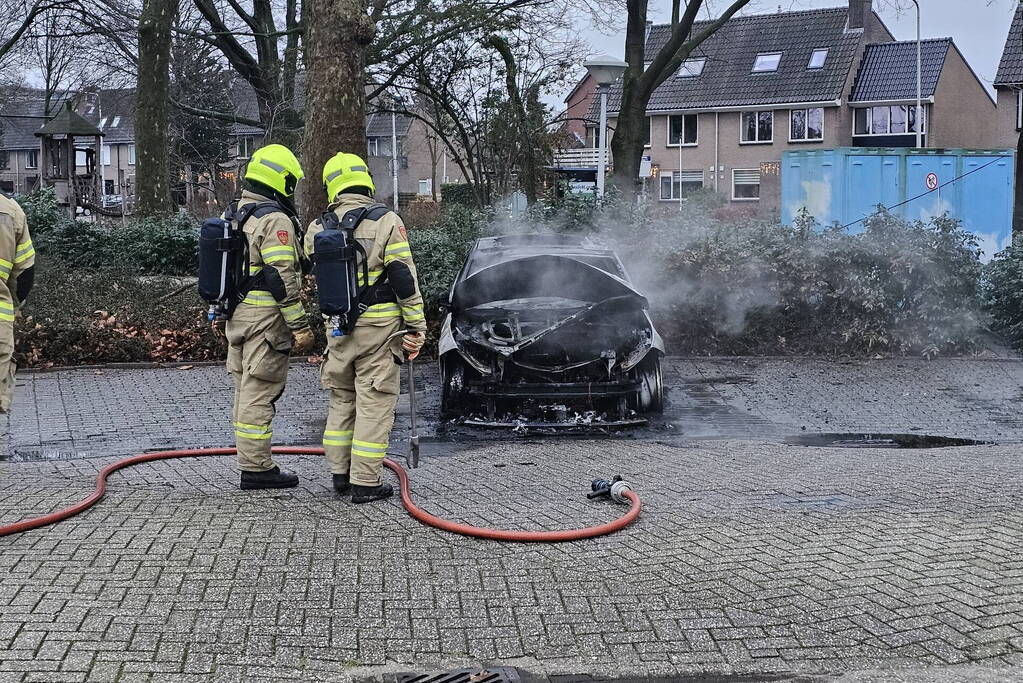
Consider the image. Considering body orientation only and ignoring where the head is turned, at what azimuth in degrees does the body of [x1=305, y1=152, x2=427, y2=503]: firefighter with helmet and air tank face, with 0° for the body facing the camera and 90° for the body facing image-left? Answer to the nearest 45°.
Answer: approximately 225°

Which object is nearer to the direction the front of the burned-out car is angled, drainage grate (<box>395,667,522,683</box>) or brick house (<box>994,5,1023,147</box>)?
the drainage grate

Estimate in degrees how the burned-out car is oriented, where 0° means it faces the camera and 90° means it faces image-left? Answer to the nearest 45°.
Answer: approximately 0°

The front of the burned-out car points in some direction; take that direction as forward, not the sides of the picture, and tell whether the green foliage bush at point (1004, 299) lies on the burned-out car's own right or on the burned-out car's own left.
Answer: on the burned-out car's own left

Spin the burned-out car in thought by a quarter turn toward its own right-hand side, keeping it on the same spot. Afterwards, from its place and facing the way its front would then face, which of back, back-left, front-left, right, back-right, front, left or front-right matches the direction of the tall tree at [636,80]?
right

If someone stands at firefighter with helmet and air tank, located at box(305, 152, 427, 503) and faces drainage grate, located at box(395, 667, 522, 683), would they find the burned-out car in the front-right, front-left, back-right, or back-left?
back-left

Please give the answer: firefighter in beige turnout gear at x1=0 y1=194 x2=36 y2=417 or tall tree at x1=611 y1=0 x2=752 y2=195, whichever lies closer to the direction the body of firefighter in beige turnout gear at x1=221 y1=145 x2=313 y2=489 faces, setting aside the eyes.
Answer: the tall tree

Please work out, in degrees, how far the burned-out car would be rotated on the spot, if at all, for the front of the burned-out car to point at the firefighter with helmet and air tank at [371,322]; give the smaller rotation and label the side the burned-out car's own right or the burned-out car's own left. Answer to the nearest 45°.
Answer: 0° — it already faces them
